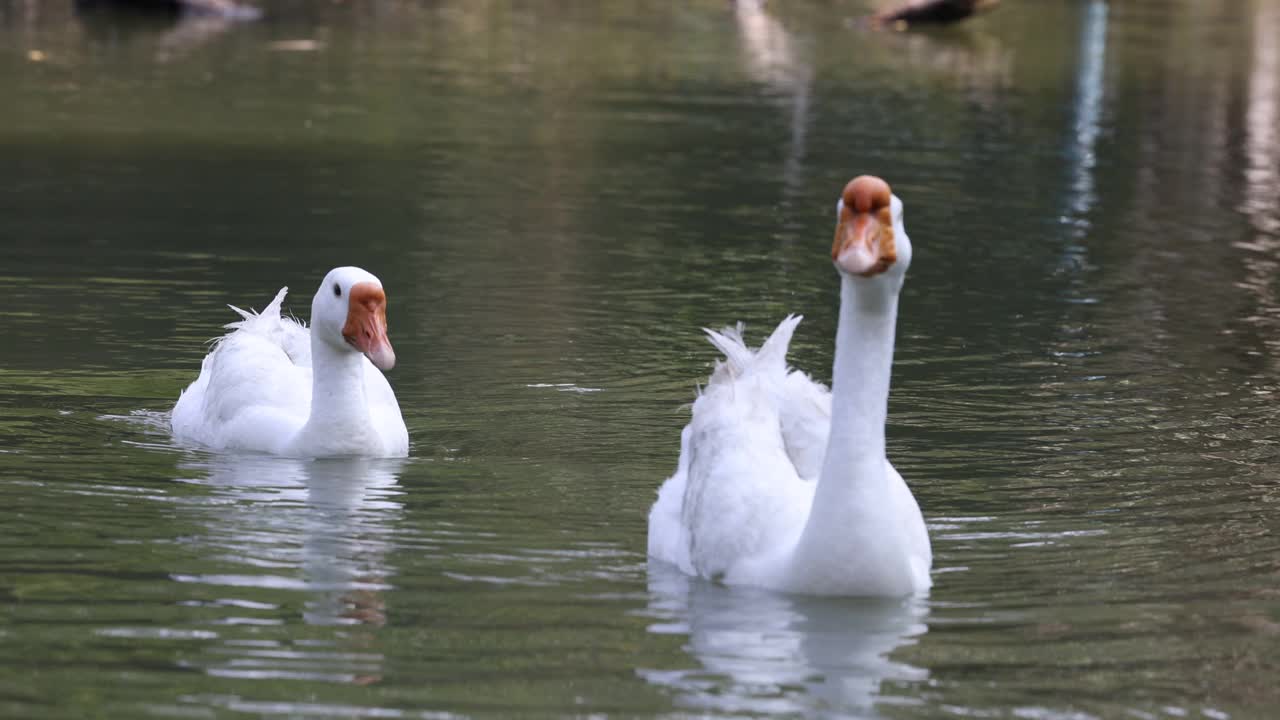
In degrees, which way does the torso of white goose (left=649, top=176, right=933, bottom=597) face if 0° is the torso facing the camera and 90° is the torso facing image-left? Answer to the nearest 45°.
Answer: approximately 315°

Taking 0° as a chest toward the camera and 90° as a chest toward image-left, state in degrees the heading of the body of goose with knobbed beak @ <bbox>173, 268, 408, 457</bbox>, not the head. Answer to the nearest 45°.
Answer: approximately 315°

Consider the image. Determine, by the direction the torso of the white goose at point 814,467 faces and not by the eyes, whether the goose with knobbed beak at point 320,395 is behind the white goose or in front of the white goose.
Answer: behind

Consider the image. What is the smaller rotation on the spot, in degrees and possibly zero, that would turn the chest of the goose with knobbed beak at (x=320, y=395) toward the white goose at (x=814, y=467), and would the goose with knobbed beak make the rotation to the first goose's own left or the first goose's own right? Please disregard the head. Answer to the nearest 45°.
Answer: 0° — it already faces it
